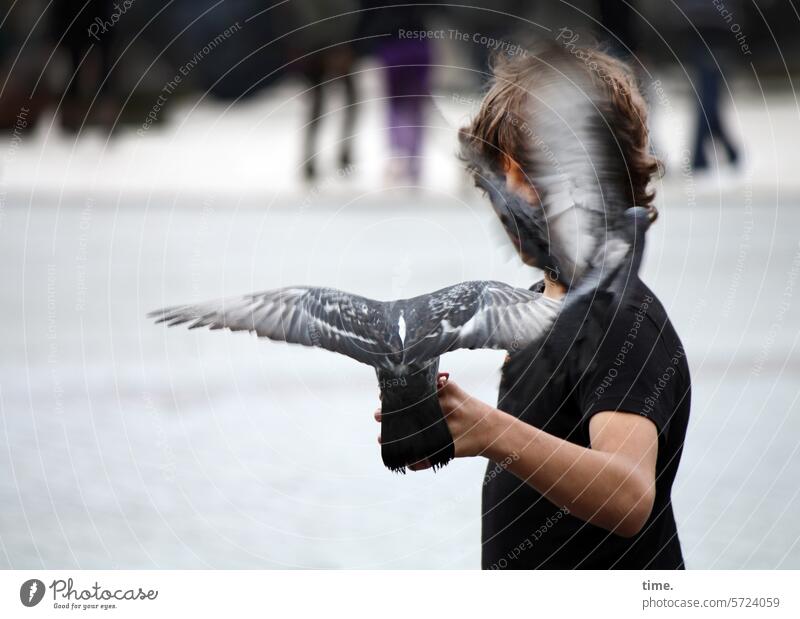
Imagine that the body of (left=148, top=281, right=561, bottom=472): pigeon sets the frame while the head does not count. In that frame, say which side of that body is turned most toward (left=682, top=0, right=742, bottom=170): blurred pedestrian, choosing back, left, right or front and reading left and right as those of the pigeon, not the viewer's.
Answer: front

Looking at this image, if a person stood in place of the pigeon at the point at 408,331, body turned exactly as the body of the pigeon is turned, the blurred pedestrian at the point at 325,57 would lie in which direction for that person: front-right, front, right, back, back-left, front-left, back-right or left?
front

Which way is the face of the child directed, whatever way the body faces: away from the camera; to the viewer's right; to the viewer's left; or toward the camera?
to the viewer's left

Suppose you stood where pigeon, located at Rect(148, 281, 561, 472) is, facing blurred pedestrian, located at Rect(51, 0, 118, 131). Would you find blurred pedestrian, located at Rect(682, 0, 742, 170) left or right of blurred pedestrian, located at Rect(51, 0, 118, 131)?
right

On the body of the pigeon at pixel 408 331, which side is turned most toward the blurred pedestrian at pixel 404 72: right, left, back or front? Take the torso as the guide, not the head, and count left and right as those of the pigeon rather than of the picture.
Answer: front

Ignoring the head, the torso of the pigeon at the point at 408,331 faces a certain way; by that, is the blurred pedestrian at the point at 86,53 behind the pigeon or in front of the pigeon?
in front

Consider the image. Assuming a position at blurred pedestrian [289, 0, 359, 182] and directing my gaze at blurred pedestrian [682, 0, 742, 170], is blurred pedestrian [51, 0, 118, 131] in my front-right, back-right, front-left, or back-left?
back-left

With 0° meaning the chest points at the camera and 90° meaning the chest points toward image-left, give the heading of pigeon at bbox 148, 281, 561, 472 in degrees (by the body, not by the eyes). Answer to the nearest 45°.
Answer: approximately 180°
